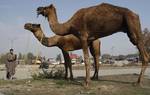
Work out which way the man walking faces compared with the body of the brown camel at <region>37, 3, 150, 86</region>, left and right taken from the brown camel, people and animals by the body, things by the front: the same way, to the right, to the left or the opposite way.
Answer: to the left

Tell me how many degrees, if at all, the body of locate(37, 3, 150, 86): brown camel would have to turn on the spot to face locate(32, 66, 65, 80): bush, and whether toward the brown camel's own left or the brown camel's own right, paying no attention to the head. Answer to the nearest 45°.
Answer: approximately 45° to the brown camel's own right

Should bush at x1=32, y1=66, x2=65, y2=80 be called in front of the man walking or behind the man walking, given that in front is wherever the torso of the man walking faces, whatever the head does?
in front

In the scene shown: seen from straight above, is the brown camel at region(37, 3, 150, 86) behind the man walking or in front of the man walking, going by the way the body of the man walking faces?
in front

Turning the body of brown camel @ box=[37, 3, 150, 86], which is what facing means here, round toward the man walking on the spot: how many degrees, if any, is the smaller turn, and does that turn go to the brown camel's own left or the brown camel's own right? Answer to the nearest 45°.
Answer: approximately 45° to the brown camel's own right

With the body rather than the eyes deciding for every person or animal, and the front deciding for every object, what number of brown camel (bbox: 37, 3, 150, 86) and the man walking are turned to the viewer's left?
1

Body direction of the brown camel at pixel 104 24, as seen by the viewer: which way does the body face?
to the viewer's left

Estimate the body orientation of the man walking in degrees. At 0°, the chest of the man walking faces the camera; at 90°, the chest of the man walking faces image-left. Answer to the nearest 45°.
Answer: approximately 0°
